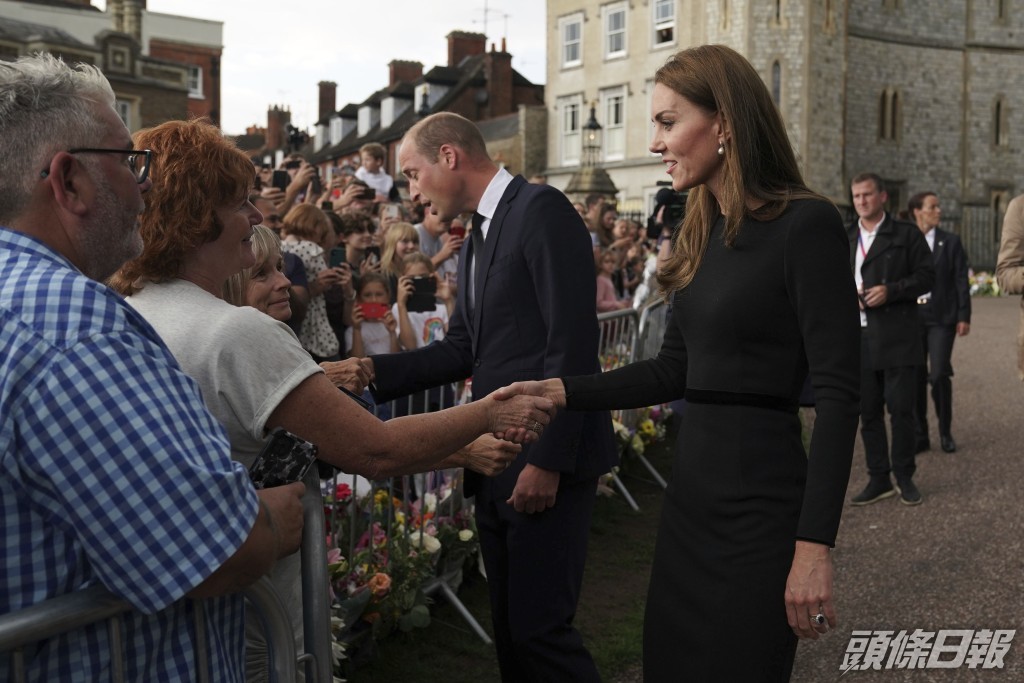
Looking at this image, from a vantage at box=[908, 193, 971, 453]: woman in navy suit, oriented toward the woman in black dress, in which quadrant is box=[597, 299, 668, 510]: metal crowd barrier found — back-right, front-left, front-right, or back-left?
front-right

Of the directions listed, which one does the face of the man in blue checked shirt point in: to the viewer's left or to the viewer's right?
to the viewer's right

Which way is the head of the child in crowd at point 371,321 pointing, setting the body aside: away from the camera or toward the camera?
toward the camera

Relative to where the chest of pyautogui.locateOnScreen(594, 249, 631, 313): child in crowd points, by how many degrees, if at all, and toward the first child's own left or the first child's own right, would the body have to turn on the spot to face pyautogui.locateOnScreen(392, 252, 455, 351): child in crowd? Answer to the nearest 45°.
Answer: approximately 45° to the first child's own right

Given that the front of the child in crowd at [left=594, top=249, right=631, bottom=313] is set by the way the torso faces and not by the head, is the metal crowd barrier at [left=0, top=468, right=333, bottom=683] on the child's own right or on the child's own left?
on the child's own right

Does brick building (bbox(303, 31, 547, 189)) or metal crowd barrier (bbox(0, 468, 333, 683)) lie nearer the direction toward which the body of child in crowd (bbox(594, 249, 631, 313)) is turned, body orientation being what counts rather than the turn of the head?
the metal crowd barrier

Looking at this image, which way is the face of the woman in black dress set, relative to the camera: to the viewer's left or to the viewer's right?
to the viewer's left

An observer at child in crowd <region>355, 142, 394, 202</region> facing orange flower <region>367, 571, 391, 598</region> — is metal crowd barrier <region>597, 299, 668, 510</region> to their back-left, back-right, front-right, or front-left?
front-left

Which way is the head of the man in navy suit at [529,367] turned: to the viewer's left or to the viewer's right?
to the viewer's left

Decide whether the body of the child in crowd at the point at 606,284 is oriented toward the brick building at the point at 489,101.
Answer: no

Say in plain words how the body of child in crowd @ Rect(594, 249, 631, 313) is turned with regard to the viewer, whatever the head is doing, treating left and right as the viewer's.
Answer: facing the viewer and to the right of the viewer

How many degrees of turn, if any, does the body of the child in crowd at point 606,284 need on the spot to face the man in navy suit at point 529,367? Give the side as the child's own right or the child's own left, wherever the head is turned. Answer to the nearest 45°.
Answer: approximately 45° to the child's own right

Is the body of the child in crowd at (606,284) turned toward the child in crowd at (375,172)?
no

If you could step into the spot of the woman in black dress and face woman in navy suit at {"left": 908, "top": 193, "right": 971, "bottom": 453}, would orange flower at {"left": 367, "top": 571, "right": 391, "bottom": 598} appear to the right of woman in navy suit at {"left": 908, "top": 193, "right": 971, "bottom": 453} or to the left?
left

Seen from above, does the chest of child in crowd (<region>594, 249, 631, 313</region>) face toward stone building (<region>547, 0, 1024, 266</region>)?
no

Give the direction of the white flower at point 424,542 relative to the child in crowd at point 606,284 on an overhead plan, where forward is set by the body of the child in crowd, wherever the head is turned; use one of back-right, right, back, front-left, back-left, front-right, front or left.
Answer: front-right
